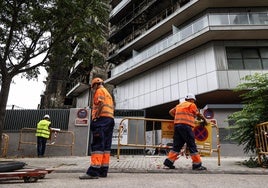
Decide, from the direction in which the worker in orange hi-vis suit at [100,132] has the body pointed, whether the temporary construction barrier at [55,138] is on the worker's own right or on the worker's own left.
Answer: on the worker's own right

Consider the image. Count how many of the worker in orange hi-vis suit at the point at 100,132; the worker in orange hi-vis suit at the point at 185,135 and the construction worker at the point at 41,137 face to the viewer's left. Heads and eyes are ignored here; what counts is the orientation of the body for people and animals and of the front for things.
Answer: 1

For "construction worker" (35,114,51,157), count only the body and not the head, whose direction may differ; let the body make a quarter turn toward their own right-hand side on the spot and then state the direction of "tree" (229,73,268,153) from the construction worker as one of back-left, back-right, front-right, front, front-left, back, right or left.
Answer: front

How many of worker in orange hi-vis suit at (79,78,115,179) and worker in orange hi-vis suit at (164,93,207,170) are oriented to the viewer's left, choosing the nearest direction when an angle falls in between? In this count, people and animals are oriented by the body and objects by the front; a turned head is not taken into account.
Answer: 1

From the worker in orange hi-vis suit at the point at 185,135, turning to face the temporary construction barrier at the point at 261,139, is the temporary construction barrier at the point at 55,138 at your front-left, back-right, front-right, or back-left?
back-left

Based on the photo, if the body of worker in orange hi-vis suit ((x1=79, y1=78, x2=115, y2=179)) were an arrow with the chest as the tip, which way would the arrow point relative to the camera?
to the viewer's left

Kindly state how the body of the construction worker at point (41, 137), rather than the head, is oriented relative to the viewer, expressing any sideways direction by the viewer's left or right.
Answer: facing away from the viewer and to the right of the viewer
